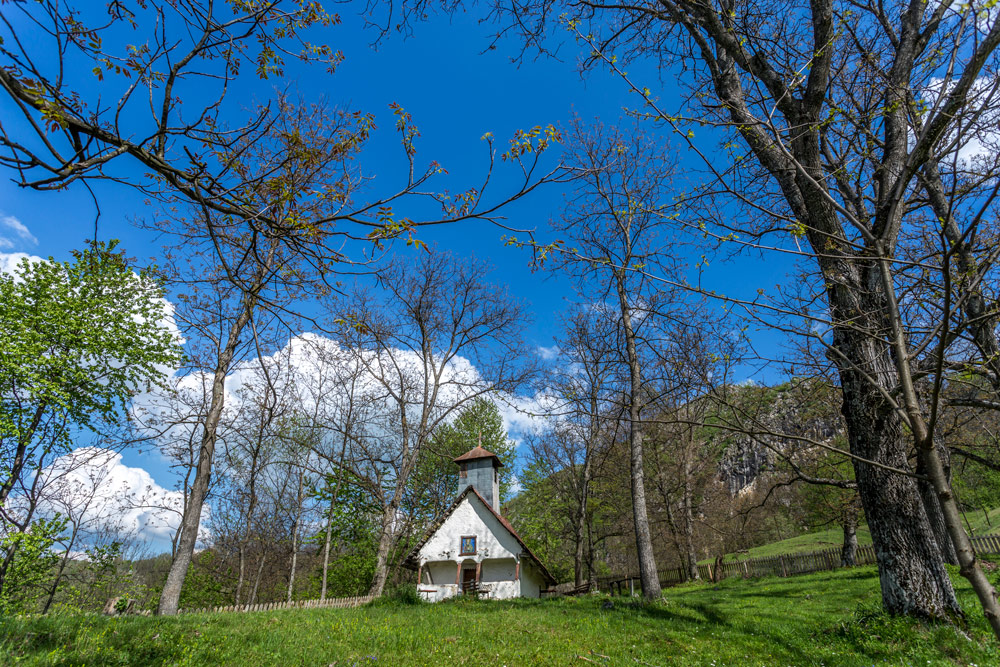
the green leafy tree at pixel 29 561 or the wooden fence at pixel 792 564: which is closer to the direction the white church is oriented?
the green leafy tree

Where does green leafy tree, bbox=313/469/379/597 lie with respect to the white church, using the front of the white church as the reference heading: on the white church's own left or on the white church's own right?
on the white church's own right

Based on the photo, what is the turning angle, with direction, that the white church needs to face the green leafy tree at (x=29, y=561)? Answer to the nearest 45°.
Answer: approximately 45° to its right

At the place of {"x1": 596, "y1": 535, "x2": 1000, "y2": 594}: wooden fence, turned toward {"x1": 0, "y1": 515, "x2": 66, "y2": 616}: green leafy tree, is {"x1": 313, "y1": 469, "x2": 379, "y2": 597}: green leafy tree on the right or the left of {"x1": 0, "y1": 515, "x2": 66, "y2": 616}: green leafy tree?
right

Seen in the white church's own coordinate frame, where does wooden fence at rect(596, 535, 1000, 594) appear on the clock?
The wooden fence is roughly at 9 o'clock from the white church.

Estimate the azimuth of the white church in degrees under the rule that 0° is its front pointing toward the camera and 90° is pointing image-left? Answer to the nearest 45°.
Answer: approximately 0°

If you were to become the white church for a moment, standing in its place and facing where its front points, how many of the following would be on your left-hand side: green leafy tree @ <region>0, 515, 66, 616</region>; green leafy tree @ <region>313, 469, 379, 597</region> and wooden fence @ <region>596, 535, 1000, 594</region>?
1
